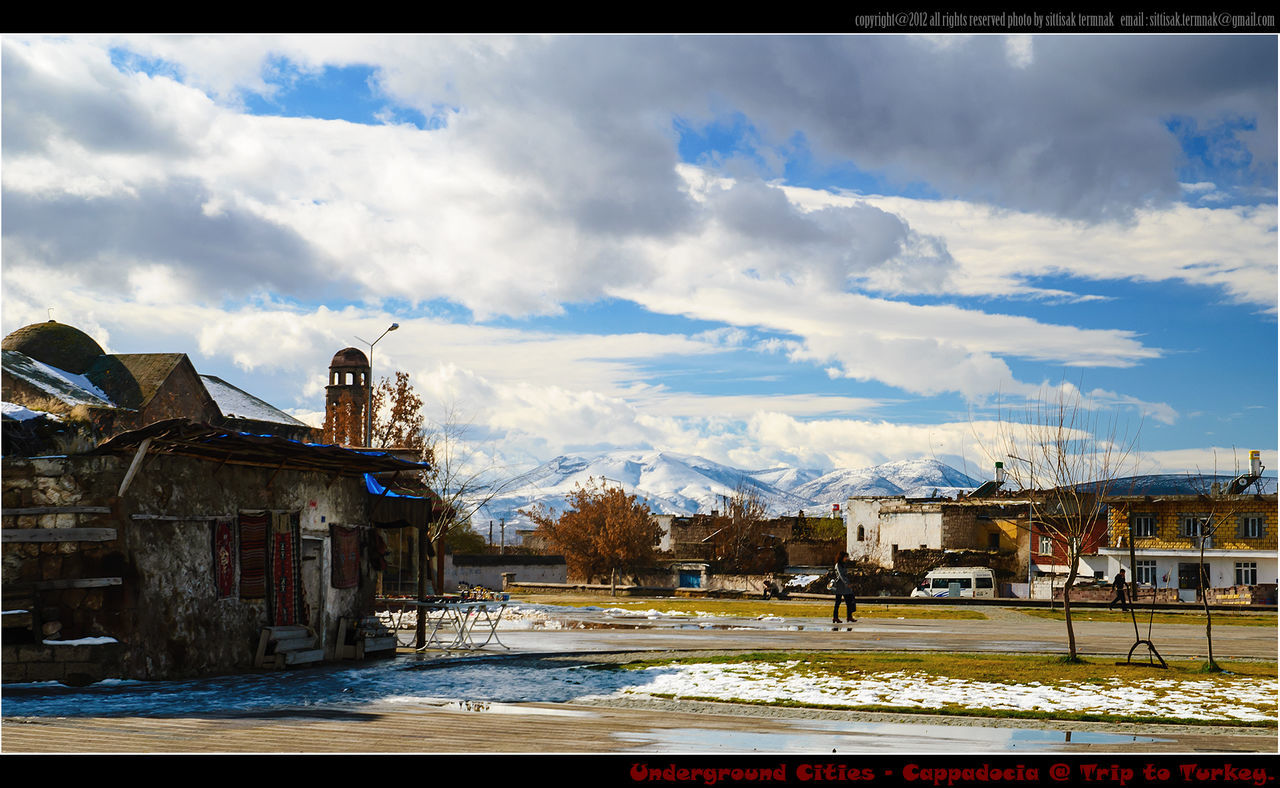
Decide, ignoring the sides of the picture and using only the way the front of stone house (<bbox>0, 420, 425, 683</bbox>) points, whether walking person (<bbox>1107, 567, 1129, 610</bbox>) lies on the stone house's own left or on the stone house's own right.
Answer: on the stone house's own left

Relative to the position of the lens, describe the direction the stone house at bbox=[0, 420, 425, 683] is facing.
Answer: facing the viewer and to the right of the viewer
